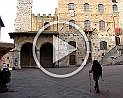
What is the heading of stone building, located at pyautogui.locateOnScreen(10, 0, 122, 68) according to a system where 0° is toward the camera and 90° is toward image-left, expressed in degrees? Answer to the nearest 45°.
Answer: approximately 0°

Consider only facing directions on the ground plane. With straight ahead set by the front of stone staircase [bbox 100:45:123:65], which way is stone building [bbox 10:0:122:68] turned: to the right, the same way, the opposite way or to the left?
to the left

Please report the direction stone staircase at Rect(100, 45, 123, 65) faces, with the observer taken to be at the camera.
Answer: facing to the left of the viewer
